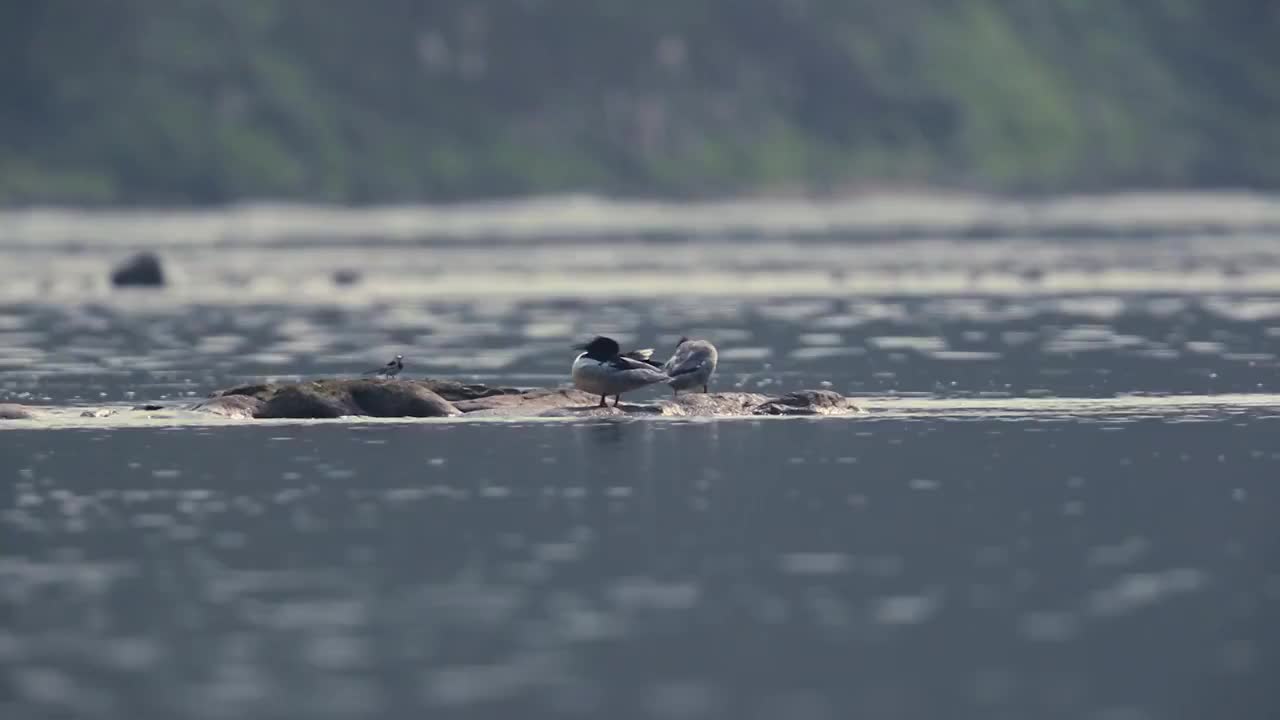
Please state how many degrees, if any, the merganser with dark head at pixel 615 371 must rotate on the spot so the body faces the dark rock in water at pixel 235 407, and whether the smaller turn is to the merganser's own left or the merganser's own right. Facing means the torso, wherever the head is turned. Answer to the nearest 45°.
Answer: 0° — it already faces it

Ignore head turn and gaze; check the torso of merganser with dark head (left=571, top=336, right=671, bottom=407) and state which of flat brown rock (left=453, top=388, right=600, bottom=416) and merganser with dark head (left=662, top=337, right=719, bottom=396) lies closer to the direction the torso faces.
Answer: the flat brown rock

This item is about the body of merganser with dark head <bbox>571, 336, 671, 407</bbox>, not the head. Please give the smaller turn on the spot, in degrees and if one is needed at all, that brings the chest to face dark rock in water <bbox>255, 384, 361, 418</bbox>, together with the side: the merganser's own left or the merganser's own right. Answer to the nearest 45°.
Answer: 0° — it already faces it

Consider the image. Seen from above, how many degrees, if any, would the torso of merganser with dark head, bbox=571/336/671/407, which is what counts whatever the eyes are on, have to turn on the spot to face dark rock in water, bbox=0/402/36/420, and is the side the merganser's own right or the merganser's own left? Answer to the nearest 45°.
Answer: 0° — it already faces it

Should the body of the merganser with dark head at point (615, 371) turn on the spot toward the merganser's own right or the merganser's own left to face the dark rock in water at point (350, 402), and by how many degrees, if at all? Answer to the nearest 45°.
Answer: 0° — it already faces it

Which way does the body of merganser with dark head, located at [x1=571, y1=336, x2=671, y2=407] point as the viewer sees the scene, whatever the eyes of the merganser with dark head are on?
to the viewer's left

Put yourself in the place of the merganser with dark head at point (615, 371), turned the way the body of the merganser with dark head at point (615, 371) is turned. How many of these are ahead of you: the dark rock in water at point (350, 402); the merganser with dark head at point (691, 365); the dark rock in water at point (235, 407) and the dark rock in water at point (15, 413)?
3
